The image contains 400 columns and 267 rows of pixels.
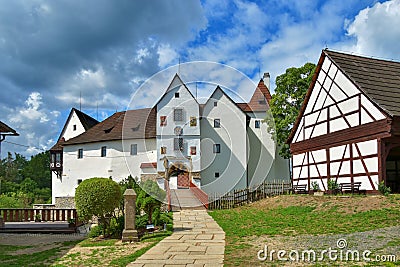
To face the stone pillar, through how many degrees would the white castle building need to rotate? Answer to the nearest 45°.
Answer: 0° — it already faces it

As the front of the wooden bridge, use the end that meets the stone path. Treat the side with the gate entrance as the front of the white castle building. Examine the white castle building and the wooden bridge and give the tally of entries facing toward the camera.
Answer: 2

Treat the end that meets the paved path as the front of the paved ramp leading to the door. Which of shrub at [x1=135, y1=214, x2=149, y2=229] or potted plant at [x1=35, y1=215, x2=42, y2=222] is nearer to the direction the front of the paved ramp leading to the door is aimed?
the shrub

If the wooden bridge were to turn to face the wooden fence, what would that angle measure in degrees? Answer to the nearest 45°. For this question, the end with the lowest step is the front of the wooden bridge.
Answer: approximately 90° to its left

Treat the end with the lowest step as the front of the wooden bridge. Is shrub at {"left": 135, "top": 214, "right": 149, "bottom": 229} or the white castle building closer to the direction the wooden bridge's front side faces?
the shrub

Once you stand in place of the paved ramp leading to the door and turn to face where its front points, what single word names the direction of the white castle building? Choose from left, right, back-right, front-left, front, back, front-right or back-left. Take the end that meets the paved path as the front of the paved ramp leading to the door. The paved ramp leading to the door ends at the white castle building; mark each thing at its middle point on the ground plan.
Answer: back

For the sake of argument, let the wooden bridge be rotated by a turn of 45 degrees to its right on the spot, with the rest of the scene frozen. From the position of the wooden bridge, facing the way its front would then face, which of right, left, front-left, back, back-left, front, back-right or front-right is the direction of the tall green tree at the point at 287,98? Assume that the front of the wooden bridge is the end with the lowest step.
back

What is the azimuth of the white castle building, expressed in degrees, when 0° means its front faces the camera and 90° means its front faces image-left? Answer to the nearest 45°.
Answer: approximately 0°

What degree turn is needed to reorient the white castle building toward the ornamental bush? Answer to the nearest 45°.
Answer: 0° — it already faces it
